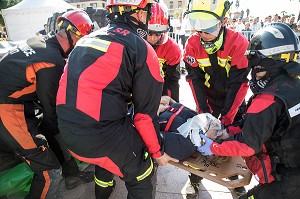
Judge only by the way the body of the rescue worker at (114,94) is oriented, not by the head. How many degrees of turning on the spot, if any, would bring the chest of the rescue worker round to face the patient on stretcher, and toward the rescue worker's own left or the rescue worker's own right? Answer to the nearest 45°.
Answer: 0° — they already face them

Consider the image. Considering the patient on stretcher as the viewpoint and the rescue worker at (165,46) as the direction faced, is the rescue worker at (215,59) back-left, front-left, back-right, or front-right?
front-right

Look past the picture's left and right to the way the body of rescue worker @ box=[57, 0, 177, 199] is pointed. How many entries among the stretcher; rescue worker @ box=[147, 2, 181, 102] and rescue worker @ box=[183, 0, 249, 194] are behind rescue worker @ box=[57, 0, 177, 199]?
0

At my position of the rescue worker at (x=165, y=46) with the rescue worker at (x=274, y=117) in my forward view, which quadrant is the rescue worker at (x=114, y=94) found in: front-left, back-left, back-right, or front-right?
front-right

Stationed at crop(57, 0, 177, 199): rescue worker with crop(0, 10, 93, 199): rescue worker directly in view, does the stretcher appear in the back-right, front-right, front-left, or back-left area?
back-right

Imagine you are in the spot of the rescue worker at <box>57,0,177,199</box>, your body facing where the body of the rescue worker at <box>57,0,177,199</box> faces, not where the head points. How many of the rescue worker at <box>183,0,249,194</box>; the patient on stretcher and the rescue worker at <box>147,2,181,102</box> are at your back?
0

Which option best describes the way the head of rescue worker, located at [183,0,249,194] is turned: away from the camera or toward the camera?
toward the camera

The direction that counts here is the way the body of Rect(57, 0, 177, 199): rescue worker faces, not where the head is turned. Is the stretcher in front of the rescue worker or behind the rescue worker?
in front

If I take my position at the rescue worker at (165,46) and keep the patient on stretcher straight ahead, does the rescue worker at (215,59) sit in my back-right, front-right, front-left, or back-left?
front-left

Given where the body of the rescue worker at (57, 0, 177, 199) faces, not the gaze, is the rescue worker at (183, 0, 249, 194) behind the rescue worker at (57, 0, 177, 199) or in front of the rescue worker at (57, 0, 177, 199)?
in front

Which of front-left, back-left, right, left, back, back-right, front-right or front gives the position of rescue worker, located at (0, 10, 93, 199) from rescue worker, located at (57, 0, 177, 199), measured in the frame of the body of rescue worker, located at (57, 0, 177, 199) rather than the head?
left

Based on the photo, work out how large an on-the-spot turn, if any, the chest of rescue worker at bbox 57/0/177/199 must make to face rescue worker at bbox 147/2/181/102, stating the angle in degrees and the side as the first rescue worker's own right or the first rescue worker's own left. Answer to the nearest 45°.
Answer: approximately 45° to the first rescue worker's own left

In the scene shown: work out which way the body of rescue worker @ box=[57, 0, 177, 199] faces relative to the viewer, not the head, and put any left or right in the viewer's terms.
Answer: facing away from the viewer and to the right of the viewer
